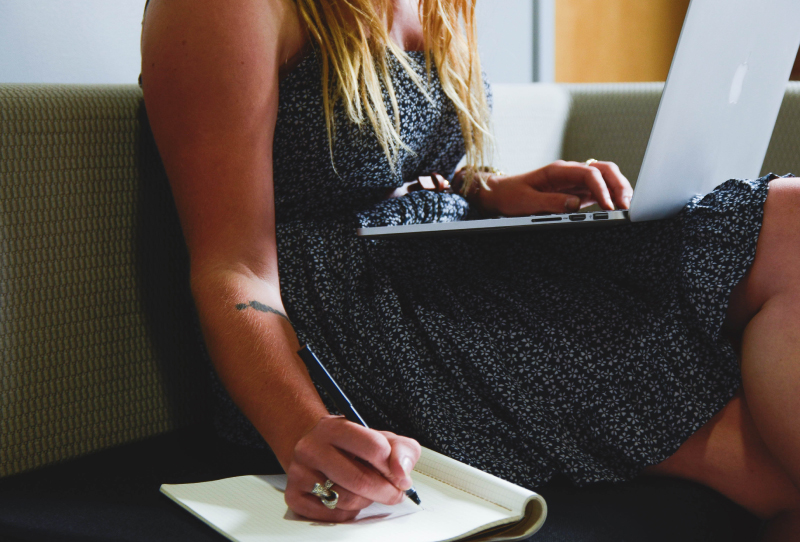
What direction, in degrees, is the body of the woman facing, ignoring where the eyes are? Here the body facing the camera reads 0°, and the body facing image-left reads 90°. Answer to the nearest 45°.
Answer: approximately 315°
